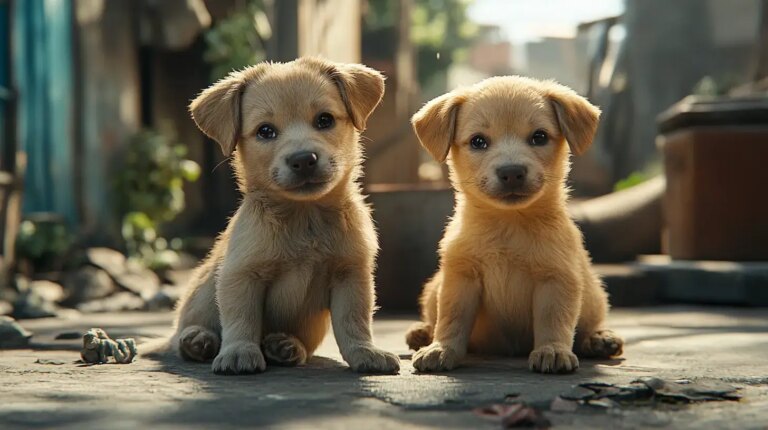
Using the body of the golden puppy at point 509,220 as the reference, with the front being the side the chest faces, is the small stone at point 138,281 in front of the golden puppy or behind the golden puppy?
behind

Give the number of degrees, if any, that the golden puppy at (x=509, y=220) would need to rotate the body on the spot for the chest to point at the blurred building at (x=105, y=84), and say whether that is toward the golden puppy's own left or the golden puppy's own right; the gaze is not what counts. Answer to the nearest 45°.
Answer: approximately 135° to the golden puppy's own right

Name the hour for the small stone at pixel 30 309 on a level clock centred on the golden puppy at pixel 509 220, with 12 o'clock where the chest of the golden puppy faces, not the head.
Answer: The small stone is roughly at 4 o'clock from the golden puppy.

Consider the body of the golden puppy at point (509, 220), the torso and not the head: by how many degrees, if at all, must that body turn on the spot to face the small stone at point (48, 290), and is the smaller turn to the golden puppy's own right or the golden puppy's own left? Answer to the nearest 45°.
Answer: approximately 135° to the golden puppy's own right

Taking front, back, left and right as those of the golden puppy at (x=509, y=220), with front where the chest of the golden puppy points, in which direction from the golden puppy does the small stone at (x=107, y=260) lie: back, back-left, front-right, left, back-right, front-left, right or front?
back-right

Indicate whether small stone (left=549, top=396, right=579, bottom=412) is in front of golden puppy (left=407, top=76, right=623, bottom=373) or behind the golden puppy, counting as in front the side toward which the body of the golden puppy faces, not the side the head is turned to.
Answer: in front

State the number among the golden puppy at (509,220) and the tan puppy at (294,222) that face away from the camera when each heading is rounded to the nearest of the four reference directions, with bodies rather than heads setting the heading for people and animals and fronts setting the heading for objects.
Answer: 0

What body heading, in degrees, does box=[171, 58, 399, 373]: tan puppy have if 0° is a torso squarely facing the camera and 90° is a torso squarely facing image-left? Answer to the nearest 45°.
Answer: approximately 315°

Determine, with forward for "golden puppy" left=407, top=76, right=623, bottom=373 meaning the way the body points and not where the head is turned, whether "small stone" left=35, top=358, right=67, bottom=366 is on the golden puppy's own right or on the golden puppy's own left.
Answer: on the golden puppy's own right

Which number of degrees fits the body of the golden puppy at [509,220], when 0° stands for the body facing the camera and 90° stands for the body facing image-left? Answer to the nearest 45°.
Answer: approximately 0°
